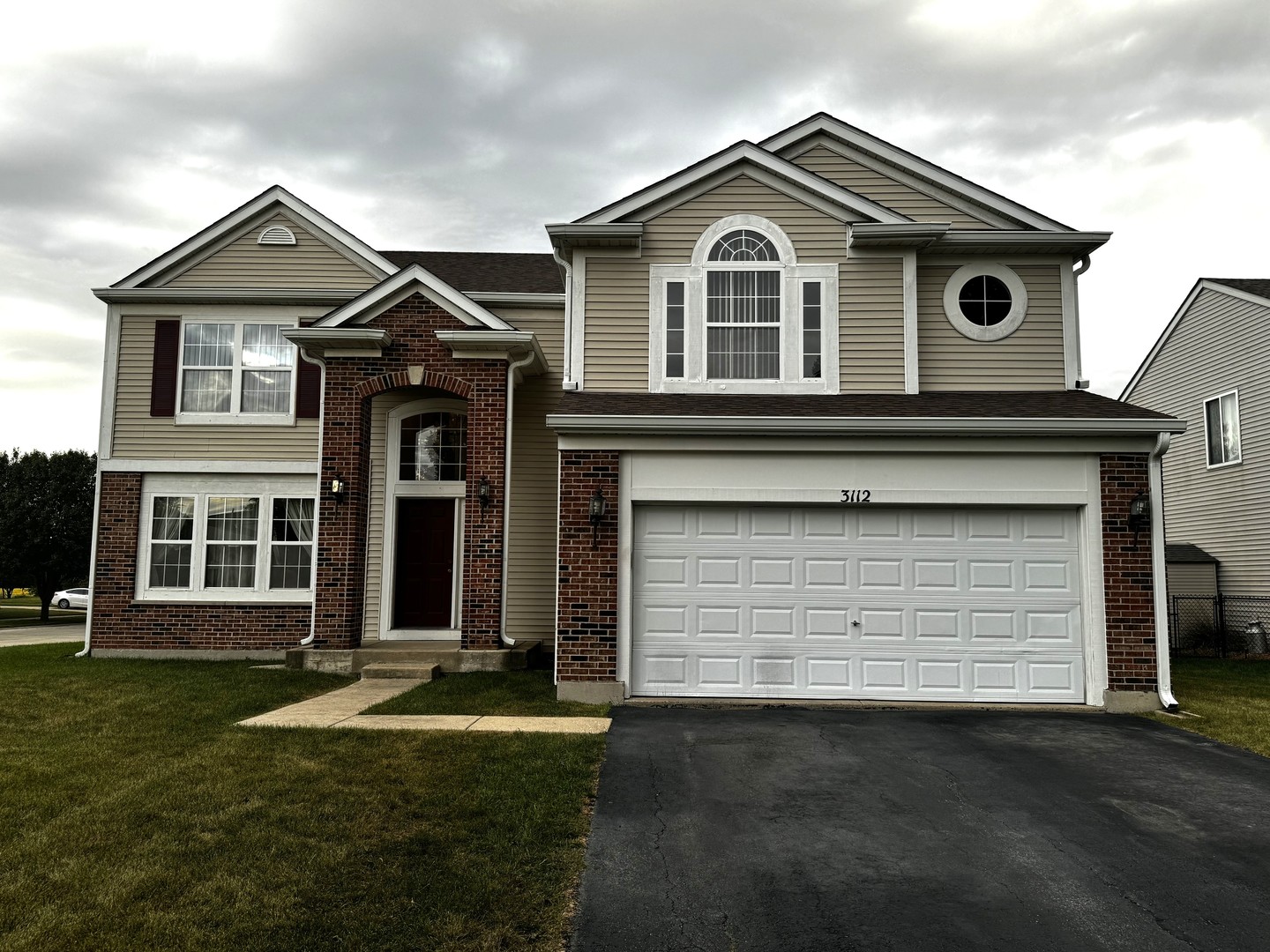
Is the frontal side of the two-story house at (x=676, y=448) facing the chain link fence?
no

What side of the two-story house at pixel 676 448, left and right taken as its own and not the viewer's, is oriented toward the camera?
front

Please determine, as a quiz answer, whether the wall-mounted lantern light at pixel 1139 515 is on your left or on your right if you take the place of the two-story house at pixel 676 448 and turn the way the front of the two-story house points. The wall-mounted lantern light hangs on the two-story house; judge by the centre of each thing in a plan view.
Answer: on your left

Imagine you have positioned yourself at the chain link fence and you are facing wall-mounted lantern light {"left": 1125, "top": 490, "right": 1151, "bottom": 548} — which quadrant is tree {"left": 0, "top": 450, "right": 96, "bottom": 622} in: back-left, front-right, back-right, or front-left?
front-right

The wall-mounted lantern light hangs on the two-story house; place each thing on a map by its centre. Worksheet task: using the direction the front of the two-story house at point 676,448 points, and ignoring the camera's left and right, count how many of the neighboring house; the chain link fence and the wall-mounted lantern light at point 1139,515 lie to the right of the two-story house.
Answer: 0

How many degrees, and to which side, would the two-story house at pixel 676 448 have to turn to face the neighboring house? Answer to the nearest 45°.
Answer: approximately 135° to its left

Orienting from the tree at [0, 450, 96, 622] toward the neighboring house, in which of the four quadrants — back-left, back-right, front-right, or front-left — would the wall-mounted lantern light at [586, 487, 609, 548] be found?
front-right

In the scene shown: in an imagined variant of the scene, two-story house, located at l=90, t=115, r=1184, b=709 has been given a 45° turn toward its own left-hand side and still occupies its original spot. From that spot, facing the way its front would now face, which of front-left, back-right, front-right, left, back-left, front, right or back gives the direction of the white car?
back

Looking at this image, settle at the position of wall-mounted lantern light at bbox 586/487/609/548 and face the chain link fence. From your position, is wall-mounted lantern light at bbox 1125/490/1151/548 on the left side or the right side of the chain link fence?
right

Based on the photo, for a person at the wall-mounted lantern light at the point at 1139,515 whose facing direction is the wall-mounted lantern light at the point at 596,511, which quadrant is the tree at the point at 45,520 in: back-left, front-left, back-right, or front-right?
front-right

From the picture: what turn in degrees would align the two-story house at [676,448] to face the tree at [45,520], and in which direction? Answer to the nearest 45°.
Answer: approximately 135° to its right
